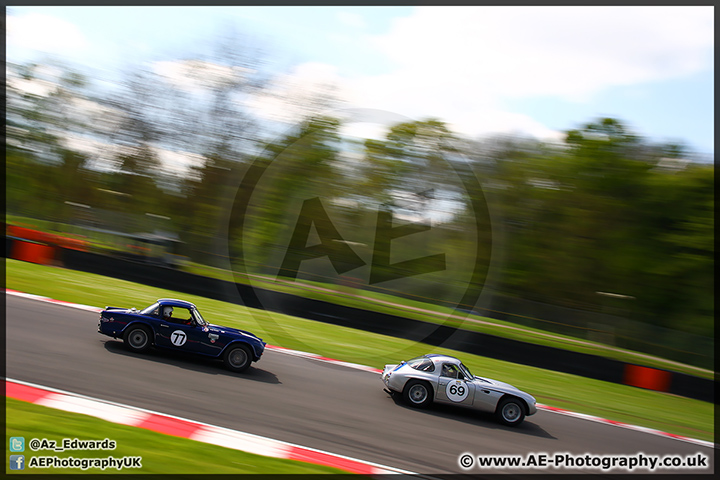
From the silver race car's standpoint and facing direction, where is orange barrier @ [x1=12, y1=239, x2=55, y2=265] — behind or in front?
behind

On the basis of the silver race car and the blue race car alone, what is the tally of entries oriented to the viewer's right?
2

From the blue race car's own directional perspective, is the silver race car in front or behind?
in front

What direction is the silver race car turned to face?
to the viewer's right

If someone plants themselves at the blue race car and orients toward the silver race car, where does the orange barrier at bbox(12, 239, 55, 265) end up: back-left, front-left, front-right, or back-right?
back-left

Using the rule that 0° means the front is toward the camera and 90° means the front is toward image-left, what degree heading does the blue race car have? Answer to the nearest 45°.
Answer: approximately 270°

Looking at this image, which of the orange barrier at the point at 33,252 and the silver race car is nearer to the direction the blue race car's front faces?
the silver race car

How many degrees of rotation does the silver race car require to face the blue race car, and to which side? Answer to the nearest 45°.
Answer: approximately 180°
